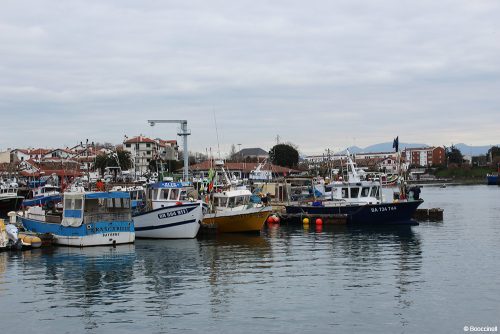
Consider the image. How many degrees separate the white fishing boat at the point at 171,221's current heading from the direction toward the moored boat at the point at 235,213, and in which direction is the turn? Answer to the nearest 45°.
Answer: approximately 90° to its left

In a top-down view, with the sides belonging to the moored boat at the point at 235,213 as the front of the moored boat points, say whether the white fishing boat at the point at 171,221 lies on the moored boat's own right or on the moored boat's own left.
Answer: on the moored boat's own right
